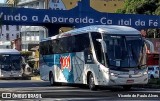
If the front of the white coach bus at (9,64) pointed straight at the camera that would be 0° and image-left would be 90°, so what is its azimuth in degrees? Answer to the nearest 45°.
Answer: approximately 0°

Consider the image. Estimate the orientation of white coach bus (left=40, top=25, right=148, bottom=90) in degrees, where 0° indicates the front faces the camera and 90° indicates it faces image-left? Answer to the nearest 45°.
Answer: approximately 315°

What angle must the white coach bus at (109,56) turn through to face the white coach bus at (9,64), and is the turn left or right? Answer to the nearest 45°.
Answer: approximately 180°
